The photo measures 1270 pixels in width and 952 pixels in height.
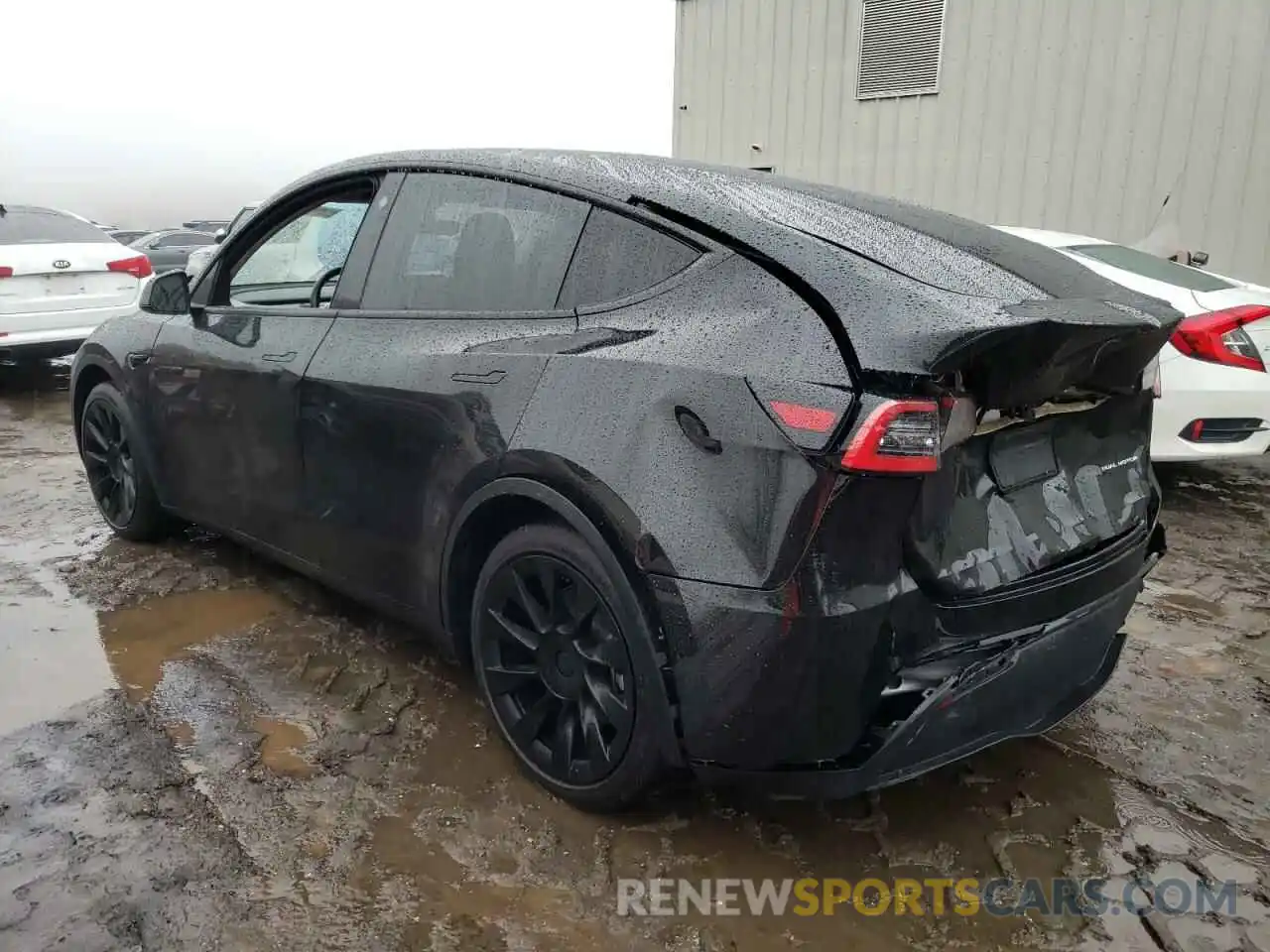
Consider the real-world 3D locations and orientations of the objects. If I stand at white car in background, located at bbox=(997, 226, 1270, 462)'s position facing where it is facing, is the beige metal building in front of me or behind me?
in front

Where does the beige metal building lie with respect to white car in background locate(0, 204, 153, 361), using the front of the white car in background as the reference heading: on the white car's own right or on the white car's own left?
on the white car's own right

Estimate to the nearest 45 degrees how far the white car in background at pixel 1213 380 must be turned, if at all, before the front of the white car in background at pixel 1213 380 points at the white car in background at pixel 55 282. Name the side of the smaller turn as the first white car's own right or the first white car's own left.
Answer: approximately 45° to the first white car's own left

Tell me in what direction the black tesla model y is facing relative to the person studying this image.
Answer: facing away from the viewer and to the left of the viewer

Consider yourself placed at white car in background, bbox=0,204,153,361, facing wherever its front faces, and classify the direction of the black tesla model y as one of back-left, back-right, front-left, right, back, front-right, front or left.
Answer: back

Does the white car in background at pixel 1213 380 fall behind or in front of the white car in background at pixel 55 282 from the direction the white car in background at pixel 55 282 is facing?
behind

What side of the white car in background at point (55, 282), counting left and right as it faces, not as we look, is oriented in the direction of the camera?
back

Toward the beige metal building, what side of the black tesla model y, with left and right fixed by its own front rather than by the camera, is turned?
right

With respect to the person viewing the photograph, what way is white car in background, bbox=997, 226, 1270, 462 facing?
facing away from the viewer and to the left of the viewer

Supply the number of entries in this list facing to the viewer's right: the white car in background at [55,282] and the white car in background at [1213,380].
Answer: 0

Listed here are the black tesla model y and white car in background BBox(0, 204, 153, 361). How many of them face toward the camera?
0
